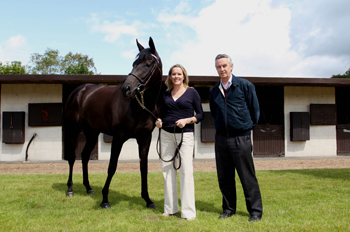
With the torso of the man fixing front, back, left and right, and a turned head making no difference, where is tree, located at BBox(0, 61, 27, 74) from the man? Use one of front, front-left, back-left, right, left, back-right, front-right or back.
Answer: right

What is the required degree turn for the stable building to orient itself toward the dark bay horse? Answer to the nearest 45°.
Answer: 0° — it already faces it

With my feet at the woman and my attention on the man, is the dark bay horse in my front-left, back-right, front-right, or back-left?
back-left

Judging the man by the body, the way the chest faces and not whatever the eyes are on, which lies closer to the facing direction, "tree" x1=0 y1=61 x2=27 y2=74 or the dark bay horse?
the dark bay horse

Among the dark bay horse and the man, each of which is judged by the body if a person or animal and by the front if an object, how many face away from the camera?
0

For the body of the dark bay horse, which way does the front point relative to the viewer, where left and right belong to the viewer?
facing the viewer and to the right of the viewer

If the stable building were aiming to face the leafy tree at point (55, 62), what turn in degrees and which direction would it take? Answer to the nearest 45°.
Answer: approximately 135° to its right

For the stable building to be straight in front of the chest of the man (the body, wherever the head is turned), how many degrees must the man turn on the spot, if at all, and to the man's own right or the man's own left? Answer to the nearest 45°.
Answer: approximately 135° to the man's own right

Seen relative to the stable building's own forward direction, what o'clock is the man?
The man is roughly at 12 o'clock from the stable building.
